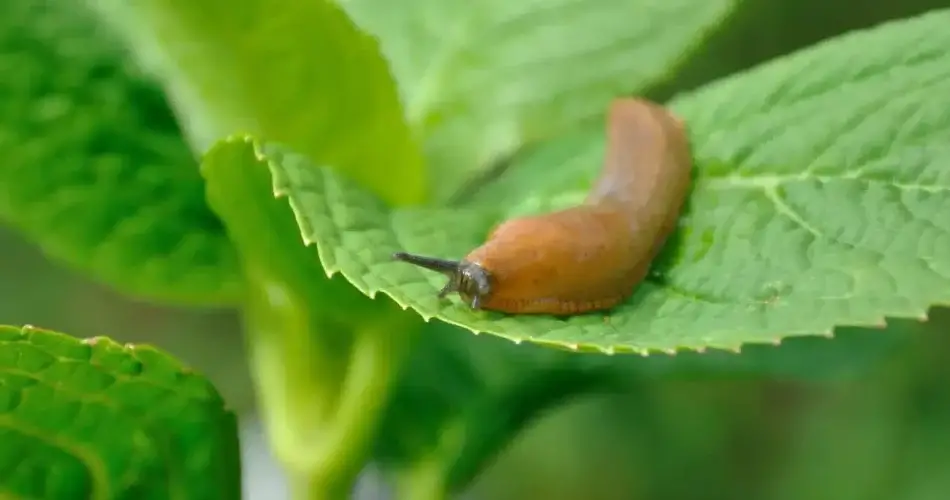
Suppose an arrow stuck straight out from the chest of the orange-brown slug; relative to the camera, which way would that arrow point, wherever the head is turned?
to the viewer's left
